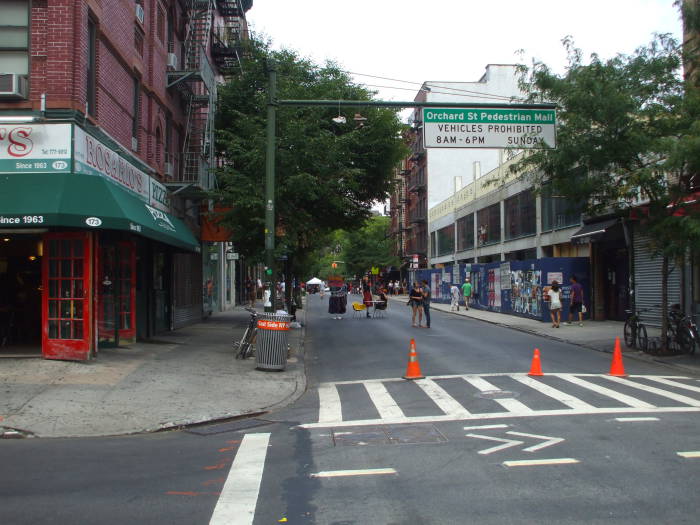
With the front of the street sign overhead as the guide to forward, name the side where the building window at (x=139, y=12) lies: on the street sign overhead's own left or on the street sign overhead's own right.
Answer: on the street sign overhead's own right

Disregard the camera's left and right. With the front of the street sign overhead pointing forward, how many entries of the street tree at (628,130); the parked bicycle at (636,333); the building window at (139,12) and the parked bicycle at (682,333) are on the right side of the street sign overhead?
1

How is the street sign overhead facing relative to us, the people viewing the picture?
facing the viewer

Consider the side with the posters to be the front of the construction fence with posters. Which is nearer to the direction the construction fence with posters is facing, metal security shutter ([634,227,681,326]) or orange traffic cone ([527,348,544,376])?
the orange traffic cone

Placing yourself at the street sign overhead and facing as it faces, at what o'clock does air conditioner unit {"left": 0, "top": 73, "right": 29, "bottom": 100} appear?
The air conditioner unit is roughly at 2 o'clock from the street sign overhead.

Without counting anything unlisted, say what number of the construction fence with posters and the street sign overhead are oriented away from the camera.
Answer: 0

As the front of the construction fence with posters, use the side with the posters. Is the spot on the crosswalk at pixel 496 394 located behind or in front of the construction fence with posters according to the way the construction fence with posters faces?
in front

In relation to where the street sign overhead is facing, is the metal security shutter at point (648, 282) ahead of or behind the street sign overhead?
behind

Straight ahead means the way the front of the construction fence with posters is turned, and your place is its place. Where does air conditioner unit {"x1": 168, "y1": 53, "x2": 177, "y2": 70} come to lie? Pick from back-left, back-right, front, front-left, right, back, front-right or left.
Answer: front

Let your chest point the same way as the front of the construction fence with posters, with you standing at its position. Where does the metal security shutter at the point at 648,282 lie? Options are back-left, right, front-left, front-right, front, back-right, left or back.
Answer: left

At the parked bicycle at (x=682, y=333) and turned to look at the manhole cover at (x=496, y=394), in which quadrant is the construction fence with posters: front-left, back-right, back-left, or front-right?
back-right

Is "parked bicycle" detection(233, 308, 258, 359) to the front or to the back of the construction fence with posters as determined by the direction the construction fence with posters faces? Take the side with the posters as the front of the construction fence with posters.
to the front

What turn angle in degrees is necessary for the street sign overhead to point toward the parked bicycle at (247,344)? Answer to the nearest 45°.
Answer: approximately 90° to its right

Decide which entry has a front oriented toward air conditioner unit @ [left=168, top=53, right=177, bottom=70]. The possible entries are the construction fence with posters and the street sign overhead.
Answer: the construction fence with posters

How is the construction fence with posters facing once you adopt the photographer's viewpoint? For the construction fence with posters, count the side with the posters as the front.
facing the viewer and to the left of the viewer

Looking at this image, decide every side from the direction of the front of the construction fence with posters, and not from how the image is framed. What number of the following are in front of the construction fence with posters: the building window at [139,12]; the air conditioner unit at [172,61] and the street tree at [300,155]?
3

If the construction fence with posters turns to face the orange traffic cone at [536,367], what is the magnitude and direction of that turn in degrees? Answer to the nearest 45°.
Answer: approximately 45° to its left

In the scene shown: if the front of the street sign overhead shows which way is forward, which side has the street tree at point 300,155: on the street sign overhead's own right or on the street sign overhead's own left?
on the street sign overhead's own right

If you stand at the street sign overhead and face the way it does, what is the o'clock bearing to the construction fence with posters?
The construction fence with posters is roughly at 6 o'clock from the street sign overhead.
